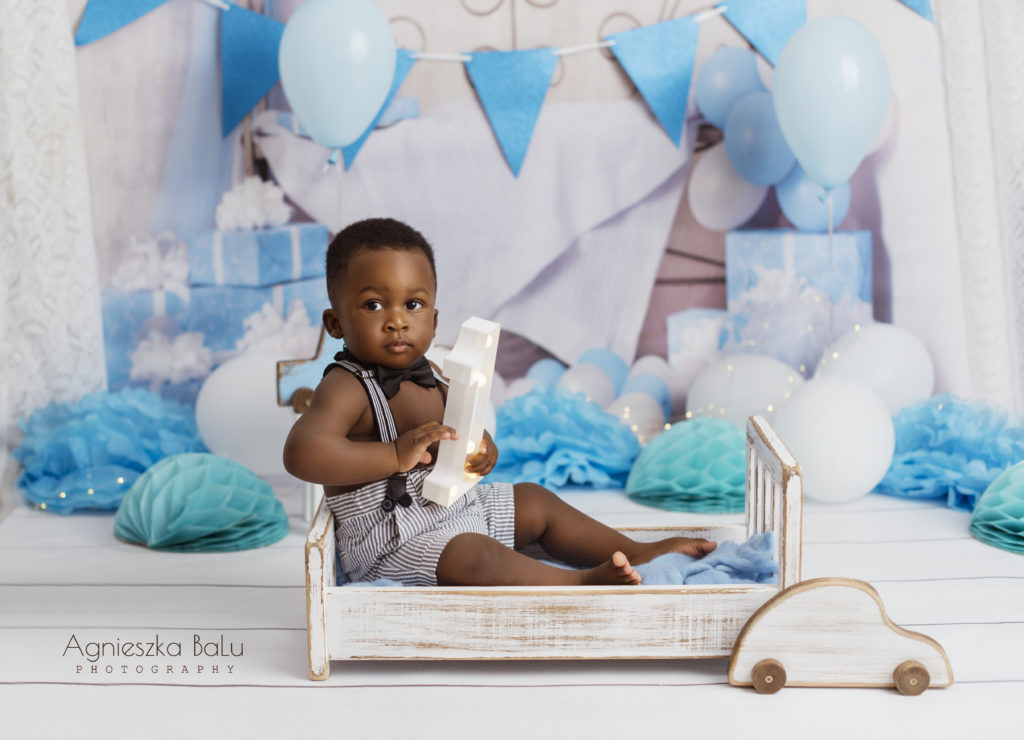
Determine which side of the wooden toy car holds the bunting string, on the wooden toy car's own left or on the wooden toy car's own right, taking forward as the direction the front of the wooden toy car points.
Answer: on the wooden toy car's own left

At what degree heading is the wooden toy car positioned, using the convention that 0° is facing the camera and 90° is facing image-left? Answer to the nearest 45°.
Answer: approximately 270°

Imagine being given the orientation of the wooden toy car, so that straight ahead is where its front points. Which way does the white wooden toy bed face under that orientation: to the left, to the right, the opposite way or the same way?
the opposite way

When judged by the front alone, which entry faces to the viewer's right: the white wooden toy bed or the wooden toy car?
the wooden toy car

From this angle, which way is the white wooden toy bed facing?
to the viewer's left

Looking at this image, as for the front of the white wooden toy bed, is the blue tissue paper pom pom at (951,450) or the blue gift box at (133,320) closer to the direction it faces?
the blue gift box

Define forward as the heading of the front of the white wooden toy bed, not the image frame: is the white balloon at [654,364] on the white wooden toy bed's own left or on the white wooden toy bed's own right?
on the white wooden toy bed's own right

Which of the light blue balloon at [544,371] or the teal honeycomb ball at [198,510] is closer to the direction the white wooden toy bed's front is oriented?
the teal honeycomb ball

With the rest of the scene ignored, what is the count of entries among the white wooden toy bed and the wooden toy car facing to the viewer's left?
1

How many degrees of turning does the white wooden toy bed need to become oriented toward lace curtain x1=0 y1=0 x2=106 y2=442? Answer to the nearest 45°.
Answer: approximately 45° to its right

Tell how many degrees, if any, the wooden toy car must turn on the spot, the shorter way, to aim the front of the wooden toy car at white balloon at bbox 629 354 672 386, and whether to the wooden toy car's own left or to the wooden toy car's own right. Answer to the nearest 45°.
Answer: approximately 90° to the wooden toy car's own left

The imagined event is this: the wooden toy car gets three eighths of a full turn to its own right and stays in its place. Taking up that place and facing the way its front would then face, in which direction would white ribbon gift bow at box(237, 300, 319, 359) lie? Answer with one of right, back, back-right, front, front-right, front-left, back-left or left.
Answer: right

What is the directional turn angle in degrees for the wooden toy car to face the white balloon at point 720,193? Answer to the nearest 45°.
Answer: approximately 90° to its left
